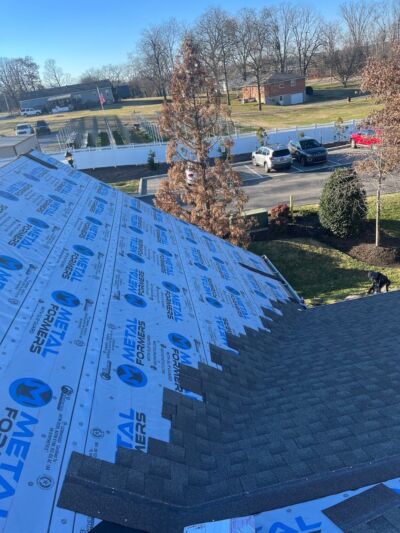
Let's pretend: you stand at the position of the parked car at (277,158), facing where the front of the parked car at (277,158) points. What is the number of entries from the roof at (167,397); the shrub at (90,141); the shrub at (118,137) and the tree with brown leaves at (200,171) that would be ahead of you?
2

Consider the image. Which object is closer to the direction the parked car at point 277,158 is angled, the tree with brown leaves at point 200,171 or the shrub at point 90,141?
the shrub

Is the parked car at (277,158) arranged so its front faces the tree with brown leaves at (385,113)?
no

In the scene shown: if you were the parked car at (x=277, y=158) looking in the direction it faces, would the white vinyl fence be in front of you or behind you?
in front

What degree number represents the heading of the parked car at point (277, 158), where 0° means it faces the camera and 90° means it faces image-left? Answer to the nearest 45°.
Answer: approximately 135°

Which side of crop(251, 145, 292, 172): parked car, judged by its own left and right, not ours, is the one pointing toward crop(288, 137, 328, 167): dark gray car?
right

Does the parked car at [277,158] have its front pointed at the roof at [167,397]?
no

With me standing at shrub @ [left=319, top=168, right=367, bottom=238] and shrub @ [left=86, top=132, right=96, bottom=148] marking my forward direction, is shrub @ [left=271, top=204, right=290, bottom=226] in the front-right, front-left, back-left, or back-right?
front-left

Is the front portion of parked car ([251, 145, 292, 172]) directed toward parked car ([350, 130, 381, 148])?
no

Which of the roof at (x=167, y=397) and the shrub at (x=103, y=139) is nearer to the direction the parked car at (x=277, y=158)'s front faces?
the shrub
